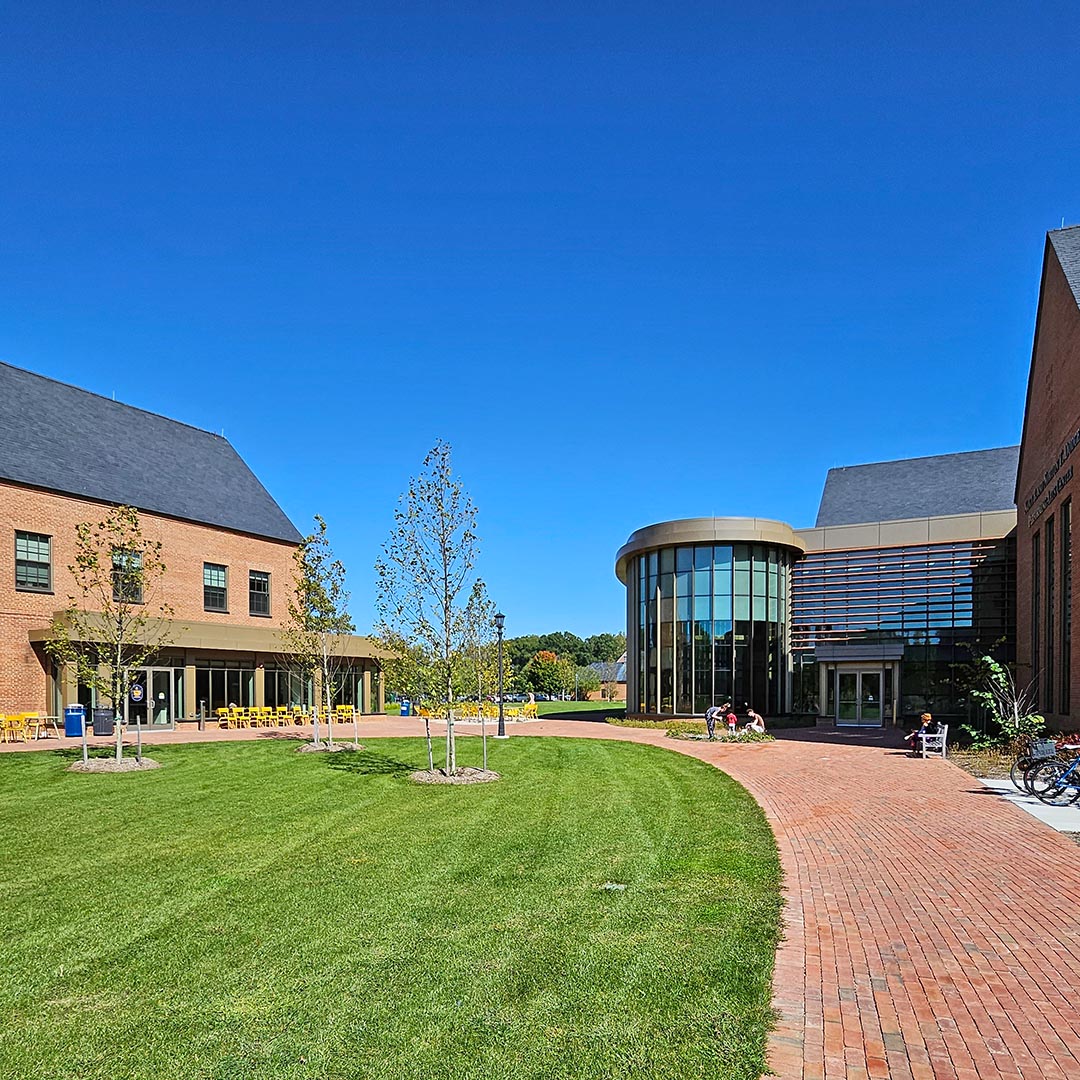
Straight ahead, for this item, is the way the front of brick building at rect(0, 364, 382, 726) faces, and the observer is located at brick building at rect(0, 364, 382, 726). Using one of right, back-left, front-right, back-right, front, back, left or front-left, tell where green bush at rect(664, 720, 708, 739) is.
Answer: front

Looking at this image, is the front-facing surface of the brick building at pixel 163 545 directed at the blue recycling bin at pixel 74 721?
no

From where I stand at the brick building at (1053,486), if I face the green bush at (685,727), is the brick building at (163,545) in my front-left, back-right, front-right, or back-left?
front-left

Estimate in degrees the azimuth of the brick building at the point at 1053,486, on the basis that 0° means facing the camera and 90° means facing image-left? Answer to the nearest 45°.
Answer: approximately 90°

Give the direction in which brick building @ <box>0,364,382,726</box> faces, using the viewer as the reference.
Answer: facing the viewer and to the right of the viewer

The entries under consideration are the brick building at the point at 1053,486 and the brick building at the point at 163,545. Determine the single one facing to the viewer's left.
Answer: the brick building at the point at 1053,486

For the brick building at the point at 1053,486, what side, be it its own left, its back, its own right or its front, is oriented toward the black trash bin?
front

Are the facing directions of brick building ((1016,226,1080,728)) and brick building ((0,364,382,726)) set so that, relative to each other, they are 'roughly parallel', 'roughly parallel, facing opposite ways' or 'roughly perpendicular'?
roughly parallel, facing opposite ways

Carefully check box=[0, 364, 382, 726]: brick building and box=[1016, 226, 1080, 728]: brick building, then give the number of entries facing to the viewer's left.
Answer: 1
